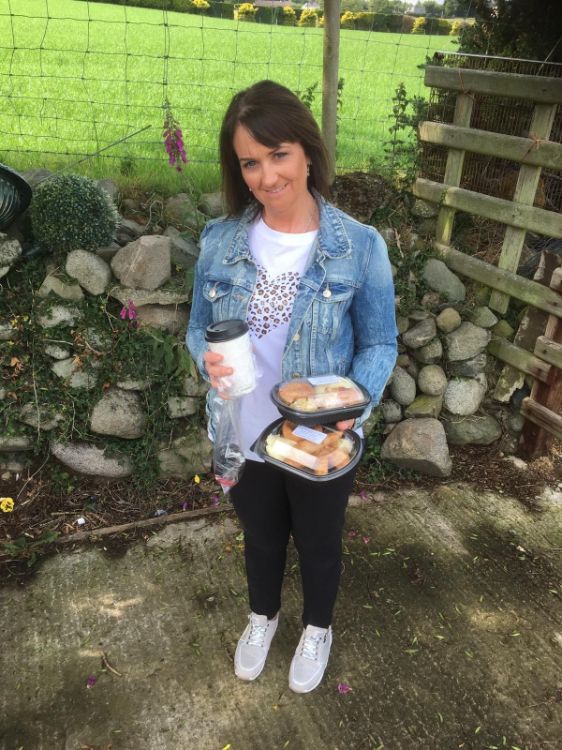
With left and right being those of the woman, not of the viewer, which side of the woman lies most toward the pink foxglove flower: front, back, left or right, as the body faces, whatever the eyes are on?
back

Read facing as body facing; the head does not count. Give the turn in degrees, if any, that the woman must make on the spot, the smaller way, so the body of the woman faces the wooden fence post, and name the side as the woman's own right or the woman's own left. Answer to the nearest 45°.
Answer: approximately 180°

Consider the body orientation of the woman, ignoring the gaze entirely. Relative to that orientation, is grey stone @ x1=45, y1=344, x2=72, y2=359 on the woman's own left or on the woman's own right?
on the woman's own right

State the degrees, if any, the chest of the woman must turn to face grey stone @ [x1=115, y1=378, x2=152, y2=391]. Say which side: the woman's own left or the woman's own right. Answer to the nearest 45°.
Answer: approximately 135° to the woman's own right

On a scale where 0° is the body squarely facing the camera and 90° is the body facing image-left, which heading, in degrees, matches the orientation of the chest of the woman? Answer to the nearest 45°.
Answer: approximately 0°

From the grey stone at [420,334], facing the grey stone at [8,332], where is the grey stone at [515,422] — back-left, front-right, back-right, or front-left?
back-left

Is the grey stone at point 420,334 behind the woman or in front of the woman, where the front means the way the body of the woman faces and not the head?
behind

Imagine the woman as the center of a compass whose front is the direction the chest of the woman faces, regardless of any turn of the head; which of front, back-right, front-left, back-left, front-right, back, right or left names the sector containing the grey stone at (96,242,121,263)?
back-right

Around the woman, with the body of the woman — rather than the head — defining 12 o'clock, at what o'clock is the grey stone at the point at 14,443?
The grey stone is roughly at 4 o'clock from the woman.

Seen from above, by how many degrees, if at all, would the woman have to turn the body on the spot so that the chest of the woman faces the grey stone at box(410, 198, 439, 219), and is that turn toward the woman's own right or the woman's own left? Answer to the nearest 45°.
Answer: approximately 180°
